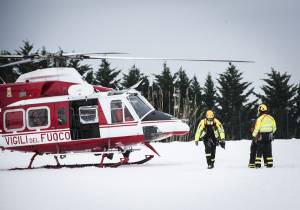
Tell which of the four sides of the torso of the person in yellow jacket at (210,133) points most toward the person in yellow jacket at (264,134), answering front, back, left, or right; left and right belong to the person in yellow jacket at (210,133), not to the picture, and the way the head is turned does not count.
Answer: left

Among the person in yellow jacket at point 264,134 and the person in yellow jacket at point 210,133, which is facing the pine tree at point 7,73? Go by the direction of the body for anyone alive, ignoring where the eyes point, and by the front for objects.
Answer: the person in yellow jacket at point 264,134

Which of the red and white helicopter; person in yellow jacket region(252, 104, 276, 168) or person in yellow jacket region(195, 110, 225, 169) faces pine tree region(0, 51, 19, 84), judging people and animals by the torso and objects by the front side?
person in yellow jacket region(252, 104, 276, 168)

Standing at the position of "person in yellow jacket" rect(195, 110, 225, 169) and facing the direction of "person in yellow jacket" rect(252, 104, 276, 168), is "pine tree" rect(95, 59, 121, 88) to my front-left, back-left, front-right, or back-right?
back-left

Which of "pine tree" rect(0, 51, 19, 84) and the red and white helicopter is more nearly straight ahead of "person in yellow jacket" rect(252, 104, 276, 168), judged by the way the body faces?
the pine tree

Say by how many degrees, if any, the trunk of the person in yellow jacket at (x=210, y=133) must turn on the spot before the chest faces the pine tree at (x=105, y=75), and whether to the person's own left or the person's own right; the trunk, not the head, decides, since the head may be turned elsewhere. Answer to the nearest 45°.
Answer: approximately 180°

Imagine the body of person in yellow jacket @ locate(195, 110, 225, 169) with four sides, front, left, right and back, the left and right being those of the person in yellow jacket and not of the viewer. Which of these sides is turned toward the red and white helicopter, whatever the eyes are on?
right

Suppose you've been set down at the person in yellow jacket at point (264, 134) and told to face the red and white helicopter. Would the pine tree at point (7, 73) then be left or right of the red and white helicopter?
right

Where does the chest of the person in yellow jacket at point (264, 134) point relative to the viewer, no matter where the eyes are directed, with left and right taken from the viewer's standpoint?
facing away from the viewer and to the left of the viewer

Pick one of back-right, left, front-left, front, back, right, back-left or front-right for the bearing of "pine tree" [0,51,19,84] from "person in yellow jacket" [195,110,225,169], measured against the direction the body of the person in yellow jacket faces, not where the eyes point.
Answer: back-right

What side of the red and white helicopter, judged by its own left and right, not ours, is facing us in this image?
right

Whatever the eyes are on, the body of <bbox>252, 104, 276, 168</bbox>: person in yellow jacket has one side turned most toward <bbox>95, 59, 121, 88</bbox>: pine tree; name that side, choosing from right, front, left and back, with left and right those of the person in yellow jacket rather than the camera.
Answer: front
